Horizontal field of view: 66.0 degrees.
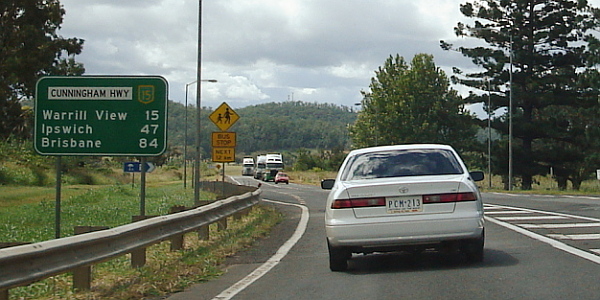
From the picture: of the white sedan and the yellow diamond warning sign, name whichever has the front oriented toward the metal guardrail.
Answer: the yellow diamond warning sign

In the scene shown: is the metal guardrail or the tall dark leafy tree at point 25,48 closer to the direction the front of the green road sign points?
the metal guardrail

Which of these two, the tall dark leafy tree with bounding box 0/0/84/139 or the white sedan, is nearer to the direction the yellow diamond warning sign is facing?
the white sedan

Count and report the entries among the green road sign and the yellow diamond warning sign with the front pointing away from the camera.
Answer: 0

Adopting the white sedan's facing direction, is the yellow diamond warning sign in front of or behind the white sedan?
in front

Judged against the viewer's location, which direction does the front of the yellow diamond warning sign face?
facing the viewer

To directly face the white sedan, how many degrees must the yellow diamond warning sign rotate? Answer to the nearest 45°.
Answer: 0° — it already faces it

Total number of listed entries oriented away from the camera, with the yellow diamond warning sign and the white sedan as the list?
1

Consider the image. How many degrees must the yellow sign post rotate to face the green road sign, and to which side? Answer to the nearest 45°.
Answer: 0° — it already faces it

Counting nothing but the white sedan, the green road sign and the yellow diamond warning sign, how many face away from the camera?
1

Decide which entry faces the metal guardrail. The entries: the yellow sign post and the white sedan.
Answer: the yellow sign post

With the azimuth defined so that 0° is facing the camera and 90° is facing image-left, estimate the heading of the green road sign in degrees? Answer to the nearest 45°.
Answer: approximately 0°

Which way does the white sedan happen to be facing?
away from the camera
